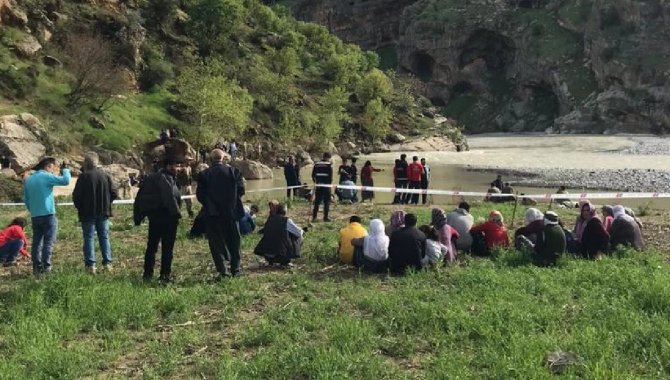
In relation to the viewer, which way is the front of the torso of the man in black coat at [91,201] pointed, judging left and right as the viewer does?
facing away from the viewer

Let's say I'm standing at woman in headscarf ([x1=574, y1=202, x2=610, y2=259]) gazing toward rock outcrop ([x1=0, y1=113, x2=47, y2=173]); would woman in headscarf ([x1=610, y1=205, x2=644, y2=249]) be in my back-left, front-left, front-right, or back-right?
back-right

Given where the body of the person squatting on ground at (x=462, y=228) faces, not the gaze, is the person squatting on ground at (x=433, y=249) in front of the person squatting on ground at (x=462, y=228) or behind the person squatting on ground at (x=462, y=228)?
behind

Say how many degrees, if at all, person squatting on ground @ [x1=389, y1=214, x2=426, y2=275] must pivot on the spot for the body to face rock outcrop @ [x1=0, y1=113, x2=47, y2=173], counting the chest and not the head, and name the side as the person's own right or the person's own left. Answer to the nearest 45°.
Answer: approximately 45° to the person's own left

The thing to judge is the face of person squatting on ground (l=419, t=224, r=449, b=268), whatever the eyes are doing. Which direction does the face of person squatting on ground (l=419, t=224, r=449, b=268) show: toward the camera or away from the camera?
away from the camera

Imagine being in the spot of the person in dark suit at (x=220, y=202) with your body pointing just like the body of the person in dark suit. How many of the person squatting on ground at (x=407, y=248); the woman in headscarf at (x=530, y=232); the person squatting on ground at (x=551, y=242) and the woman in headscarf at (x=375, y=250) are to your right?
4

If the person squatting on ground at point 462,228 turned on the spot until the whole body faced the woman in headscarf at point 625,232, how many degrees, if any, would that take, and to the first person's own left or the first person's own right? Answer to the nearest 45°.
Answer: approximately 90° to the first person's own right

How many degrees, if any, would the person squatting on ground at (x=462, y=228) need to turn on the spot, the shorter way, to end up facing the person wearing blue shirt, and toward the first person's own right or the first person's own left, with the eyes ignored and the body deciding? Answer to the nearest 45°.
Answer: approximately 135° to the first person's own left

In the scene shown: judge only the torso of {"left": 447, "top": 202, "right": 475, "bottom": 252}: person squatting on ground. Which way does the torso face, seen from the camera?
away from the camera

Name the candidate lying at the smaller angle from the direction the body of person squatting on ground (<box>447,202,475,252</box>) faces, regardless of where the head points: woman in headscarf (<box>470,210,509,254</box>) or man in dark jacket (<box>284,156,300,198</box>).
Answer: the man in dark jacket

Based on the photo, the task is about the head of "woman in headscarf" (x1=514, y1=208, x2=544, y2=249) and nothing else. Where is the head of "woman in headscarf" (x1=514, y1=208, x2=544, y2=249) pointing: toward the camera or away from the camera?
away from the camera
